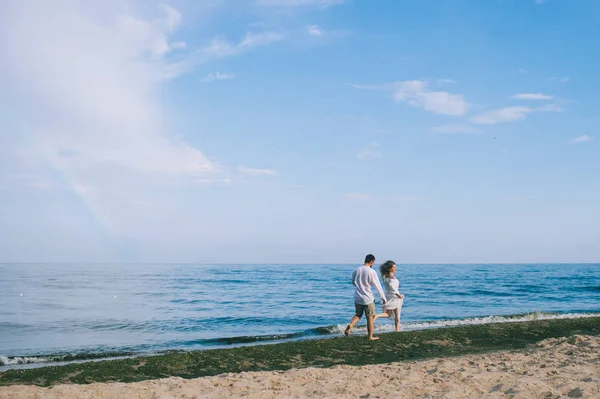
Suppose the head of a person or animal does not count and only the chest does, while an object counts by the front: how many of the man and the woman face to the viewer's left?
0

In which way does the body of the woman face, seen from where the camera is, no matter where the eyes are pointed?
to the viewer's right

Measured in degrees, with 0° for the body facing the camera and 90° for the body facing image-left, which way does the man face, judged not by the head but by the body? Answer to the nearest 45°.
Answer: approximately 225°

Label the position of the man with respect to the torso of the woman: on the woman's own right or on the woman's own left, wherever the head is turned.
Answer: on the woman's own right

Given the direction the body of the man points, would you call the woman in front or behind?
in front
